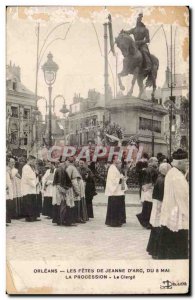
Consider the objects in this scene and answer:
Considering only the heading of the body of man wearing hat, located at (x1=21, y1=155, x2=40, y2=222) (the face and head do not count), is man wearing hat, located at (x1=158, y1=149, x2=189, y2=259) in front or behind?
in front

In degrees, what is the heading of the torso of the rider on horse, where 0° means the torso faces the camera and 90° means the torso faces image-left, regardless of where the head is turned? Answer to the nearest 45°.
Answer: approximately 45°

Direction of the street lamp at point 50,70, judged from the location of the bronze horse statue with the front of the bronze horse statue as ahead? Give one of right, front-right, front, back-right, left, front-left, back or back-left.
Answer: front-right
